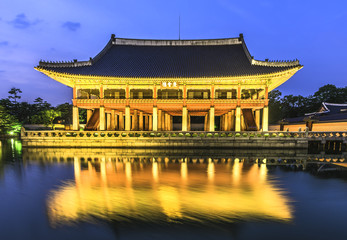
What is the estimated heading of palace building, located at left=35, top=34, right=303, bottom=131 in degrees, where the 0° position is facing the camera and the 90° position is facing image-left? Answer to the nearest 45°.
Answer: approximately 0°

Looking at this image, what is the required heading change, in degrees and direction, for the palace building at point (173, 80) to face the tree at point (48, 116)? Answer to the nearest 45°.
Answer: approximately 135° to its right
